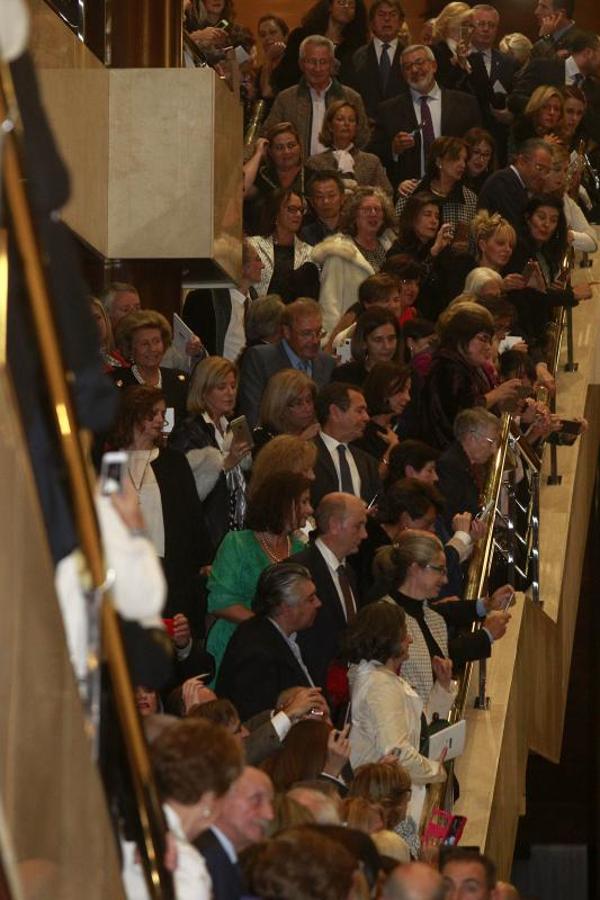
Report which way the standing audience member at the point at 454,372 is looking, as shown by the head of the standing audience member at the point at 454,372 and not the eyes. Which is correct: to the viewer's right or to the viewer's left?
to the viewer's right

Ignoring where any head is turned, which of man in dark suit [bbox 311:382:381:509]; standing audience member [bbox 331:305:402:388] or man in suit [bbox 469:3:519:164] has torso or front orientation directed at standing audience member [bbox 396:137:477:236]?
the man in suit

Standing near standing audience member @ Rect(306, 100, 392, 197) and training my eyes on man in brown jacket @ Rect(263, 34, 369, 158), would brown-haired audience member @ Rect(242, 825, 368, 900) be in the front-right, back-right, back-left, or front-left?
back-left

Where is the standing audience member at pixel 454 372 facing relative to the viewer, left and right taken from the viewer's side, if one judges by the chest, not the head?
facing to the right of the viewer

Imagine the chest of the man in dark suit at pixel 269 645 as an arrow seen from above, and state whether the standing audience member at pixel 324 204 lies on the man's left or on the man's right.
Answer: on the man's left

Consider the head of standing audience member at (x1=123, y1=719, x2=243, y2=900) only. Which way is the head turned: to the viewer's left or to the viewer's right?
to the viewer's right

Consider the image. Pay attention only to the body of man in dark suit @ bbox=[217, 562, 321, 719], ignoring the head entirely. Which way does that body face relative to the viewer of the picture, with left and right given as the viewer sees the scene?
facing to the right of the viewer

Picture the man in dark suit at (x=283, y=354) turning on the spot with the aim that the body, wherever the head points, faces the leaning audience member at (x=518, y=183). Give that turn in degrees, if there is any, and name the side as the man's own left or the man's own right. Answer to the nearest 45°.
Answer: approximately 90° to the man's own left

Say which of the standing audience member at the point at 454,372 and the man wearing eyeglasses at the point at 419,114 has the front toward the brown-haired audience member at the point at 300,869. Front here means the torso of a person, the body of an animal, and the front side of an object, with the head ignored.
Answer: the man wearing eyeglasses

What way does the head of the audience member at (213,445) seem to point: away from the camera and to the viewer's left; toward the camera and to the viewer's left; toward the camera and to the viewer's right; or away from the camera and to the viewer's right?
toward the camera and to the viewer's right

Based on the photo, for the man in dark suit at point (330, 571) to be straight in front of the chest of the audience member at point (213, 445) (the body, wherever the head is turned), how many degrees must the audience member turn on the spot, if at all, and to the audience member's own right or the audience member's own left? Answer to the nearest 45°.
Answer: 0° — they already face them

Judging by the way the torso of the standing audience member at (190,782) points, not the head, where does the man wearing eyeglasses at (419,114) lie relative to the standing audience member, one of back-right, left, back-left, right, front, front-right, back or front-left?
front-left

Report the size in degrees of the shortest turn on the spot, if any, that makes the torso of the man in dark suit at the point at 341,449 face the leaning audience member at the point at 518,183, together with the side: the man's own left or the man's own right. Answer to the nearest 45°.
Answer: approximately 135° to the man's own left
